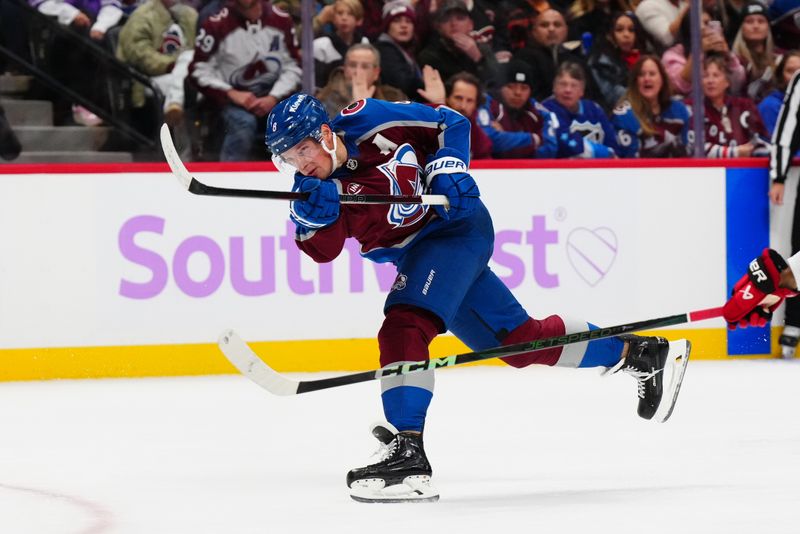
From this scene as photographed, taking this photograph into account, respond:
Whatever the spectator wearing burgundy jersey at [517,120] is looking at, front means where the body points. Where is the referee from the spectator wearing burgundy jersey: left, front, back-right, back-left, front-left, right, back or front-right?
left

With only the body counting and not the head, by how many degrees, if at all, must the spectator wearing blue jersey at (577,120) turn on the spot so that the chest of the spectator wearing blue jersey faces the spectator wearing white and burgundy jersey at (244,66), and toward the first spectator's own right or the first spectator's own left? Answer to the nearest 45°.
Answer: approximately 90° to the first spectator's own right

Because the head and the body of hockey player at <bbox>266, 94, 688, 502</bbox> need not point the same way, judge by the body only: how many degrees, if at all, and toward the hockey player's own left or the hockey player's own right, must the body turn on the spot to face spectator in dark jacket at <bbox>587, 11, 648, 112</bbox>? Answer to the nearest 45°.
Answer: approximately 135° to the hockey player's own right

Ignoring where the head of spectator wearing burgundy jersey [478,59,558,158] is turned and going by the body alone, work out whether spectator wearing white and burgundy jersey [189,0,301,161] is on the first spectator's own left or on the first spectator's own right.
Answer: on the first spectator's own right
